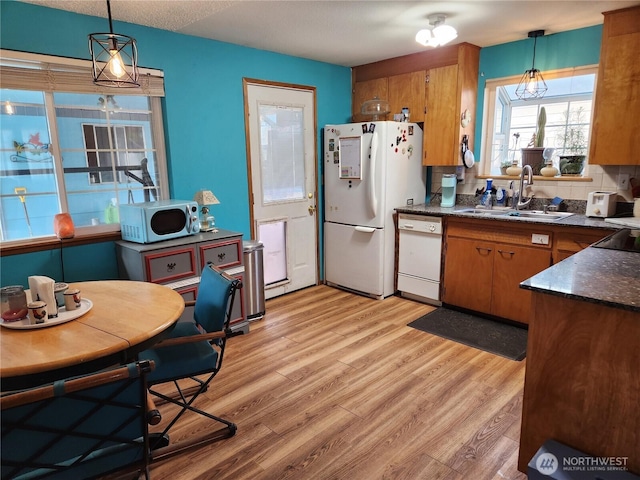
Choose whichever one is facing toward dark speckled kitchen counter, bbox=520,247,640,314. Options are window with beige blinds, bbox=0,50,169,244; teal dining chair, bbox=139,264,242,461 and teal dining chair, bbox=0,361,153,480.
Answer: the window with beige blinds

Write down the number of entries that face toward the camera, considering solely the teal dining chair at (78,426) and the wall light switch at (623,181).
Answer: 1

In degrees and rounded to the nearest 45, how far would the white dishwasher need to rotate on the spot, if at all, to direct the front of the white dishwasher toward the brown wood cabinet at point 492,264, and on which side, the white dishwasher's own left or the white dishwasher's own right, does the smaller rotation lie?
approximately 90° to the white dishwasher's own left

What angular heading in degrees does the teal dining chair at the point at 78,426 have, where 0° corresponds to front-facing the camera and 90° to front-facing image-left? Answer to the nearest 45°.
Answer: approximately 135°

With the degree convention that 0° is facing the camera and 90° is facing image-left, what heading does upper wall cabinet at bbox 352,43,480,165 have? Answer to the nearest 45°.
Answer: approximately 45°

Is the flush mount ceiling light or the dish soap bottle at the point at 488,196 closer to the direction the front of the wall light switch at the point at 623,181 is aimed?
the flush mount ceiling light

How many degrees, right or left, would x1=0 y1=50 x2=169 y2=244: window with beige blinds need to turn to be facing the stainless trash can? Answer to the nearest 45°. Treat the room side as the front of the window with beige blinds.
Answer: approximately 45° to its left

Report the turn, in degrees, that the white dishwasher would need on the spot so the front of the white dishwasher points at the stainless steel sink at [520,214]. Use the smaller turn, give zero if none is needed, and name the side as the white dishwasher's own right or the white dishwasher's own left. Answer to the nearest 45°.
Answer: approximately 135° to the white dishwasher's own left

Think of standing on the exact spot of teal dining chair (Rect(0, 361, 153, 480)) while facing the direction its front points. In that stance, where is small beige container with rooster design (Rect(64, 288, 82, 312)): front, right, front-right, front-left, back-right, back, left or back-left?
front-right

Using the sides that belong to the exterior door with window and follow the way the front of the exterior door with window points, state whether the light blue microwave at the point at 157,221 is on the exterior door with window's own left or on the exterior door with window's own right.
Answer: on the exterior door with window's own right
